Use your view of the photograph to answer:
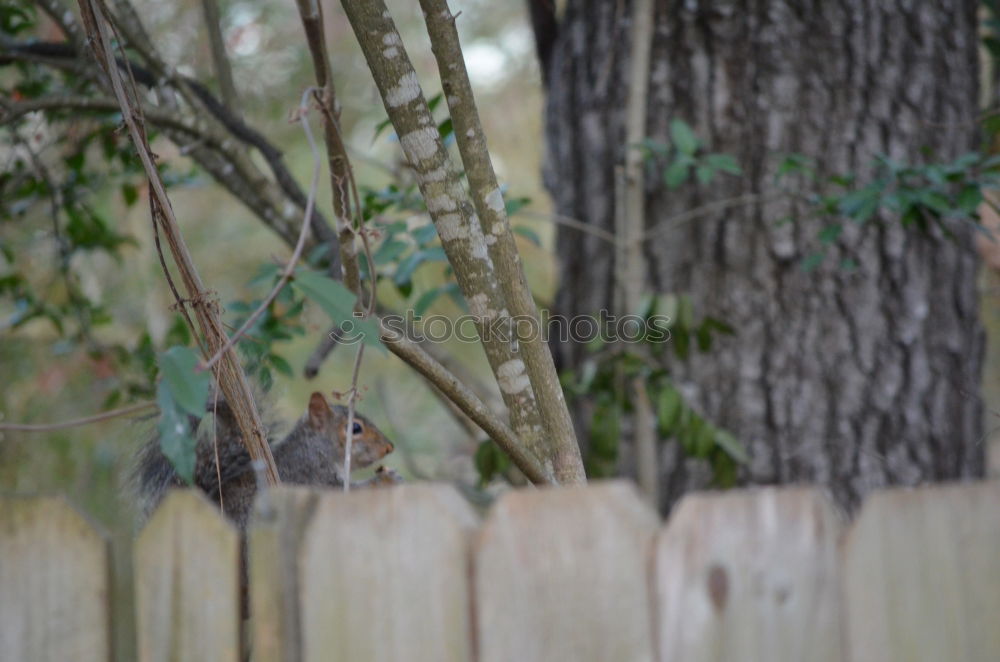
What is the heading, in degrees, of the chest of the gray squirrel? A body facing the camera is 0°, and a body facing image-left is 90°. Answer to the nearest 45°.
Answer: approximately 270°
